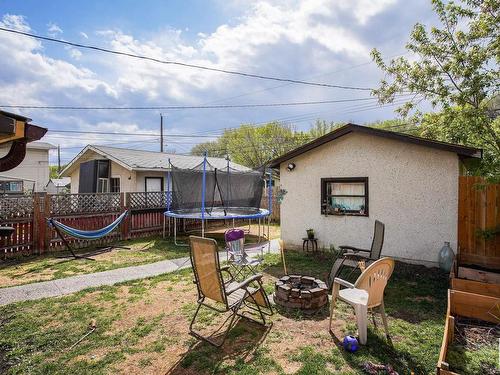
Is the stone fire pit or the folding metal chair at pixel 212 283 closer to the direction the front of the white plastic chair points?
the stone fire pit

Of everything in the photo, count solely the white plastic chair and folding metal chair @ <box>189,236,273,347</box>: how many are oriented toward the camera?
0

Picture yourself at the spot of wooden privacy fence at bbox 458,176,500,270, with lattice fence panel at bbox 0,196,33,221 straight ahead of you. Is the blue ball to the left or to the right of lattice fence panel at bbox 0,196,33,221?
left

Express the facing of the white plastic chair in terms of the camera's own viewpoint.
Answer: facing away from the viewer and to the left of the viewer

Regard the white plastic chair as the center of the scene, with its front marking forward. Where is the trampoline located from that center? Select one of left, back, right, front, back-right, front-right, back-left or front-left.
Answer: front

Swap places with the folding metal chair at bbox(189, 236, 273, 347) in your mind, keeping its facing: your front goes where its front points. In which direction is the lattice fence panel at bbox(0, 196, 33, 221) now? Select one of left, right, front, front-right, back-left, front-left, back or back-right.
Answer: left

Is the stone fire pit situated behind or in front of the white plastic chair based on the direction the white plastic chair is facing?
in front

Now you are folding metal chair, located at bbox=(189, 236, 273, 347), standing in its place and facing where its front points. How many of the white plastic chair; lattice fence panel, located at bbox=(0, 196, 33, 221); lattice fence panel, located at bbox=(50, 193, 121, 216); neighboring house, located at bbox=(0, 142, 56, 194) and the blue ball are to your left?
3

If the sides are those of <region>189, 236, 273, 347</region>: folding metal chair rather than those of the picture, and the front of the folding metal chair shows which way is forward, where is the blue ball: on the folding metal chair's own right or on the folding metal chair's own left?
on the folding metal chair's own right

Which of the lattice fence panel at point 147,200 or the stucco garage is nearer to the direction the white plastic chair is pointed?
the lattice fence panel

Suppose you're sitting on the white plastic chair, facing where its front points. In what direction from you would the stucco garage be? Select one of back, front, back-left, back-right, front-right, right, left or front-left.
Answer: front-right

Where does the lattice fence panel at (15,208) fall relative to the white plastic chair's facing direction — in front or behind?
in front

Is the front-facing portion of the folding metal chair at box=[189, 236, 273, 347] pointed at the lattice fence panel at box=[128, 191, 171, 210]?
no

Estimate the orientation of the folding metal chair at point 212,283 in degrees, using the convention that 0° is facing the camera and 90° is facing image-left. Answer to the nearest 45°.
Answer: approximately 225°

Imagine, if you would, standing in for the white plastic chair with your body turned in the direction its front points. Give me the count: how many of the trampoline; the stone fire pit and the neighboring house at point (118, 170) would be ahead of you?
3
